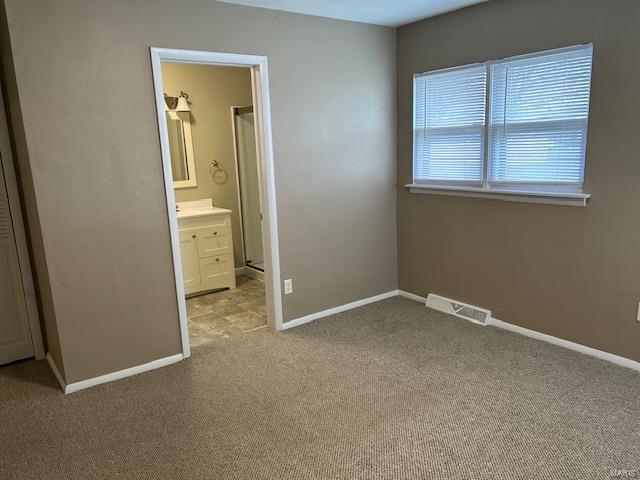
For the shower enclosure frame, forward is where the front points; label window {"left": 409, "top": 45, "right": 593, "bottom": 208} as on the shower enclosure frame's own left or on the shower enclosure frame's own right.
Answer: on the shower enclosure frame's own left

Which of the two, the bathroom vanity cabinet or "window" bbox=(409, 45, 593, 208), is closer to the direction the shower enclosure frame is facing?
the bathroom vanity cabinet

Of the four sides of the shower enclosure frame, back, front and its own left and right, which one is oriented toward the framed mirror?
front

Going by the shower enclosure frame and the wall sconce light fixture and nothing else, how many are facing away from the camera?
0

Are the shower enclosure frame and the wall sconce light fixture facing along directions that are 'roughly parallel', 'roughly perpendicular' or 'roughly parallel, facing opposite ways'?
roughly perpendicular

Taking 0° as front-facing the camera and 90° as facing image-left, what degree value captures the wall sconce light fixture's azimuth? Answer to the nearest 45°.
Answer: approximately 315°

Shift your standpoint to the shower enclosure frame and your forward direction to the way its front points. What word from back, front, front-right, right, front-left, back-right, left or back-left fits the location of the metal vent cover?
left

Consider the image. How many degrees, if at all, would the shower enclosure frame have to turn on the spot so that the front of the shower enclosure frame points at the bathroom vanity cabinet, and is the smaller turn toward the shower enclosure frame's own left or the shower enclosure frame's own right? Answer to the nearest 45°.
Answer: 0° — it already faces it

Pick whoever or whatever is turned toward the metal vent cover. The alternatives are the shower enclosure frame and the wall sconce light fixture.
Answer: the wall sconce light fixture

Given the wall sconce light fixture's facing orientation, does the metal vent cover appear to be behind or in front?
in front

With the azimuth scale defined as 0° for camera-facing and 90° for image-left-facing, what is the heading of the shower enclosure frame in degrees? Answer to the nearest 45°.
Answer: approximately 45°
